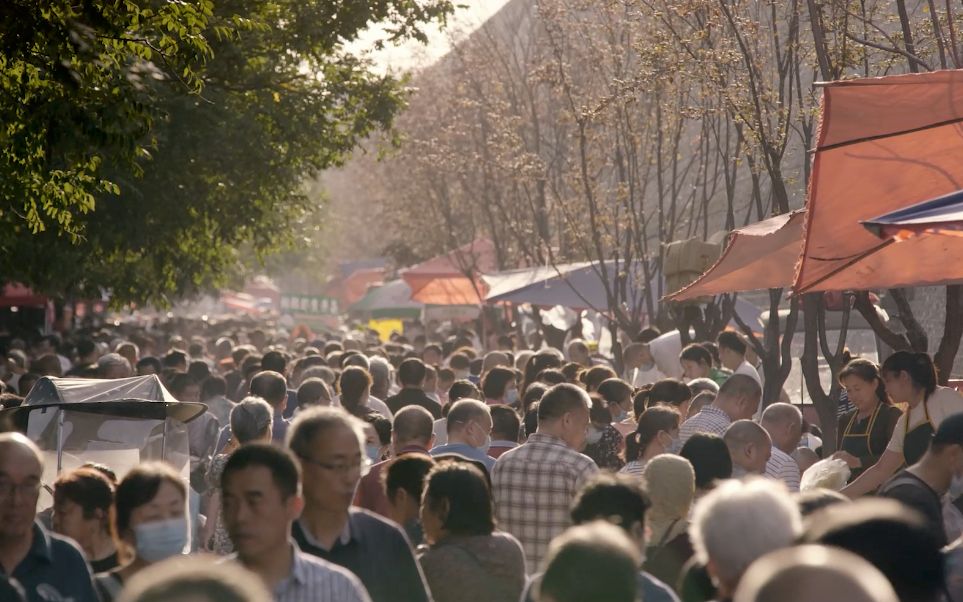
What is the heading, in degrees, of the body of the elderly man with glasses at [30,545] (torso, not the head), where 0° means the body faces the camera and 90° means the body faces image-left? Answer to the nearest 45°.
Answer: approximately 0°

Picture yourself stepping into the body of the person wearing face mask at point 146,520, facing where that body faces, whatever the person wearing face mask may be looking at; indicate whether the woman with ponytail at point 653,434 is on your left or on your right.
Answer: on your left

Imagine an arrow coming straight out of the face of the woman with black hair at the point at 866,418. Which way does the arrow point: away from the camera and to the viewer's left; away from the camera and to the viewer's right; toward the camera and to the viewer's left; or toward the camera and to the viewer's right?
toward the camera and to the viewer's left

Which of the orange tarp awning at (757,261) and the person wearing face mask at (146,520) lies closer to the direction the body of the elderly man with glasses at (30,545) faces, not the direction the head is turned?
the person wearing face mask

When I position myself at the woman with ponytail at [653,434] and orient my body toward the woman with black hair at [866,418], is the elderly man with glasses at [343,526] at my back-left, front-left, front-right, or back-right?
back-right

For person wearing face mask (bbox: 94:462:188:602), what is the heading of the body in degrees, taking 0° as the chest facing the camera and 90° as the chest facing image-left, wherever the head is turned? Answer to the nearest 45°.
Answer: approximately 315°

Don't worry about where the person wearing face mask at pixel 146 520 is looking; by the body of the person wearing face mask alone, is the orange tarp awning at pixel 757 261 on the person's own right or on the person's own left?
on the person's own left
